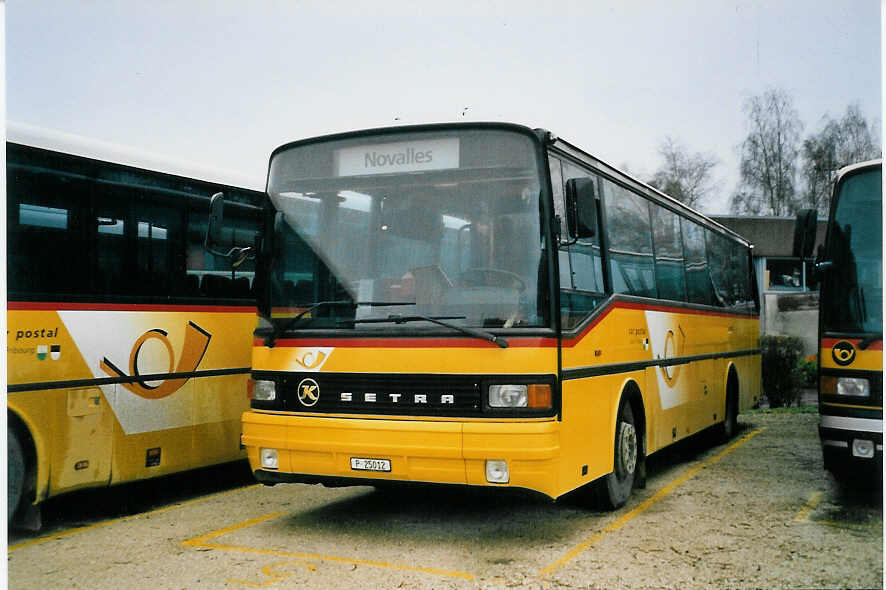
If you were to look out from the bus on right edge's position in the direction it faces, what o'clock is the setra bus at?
The setra bus is roughly at 2 o'clock from the bus on right edge.

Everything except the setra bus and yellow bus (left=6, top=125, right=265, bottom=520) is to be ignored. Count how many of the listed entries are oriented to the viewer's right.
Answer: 0

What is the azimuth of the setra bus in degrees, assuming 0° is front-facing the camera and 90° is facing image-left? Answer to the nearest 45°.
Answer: approximately 45°

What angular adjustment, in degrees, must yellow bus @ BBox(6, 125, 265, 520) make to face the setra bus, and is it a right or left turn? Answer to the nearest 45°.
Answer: approximately 90° to its left

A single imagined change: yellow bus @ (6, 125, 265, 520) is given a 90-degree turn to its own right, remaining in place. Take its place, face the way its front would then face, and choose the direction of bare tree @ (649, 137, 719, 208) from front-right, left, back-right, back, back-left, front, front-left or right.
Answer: back-right

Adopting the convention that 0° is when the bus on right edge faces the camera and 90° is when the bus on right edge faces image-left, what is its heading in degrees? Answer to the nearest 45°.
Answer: approximately 0°

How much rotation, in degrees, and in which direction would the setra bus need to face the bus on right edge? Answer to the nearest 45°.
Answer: approximately 135° to its left

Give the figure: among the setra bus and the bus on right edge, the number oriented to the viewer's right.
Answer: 0

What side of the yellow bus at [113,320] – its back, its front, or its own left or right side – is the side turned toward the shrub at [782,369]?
back

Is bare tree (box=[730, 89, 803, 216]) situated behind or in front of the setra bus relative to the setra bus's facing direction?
behind

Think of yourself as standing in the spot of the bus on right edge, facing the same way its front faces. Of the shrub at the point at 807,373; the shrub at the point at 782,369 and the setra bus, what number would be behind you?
2
